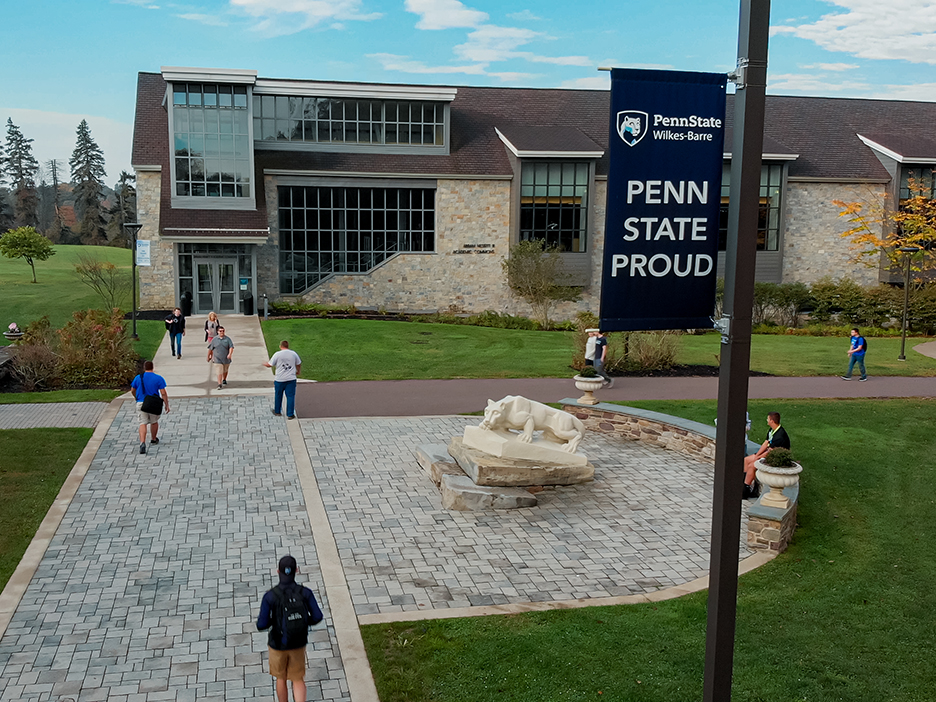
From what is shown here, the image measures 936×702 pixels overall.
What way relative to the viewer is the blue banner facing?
toward the camera

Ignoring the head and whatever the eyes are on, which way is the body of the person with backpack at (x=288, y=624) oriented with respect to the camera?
away from the camera

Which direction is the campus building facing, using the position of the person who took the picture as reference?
facing the viewer

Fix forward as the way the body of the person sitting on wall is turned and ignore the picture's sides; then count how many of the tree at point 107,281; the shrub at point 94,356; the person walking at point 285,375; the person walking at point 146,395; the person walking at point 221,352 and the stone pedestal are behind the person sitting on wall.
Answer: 0

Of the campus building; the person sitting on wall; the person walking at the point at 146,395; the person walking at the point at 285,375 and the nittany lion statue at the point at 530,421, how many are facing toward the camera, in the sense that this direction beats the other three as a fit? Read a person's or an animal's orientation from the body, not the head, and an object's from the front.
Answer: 1

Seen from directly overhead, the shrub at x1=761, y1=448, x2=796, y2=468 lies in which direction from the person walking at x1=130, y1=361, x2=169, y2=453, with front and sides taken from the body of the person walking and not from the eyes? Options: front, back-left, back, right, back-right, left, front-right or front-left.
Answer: back-right

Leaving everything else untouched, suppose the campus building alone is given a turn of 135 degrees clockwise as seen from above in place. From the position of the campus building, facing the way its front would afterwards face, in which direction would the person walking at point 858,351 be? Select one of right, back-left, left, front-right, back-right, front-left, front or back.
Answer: back

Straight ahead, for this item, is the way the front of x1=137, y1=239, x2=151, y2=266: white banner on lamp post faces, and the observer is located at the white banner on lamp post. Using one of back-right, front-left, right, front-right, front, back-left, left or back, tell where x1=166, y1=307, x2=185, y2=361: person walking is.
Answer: front

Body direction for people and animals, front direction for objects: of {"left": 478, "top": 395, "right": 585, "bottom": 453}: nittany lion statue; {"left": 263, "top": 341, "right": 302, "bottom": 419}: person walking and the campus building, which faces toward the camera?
the campus building

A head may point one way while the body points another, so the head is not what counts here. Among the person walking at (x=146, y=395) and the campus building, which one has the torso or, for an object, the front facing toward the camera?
the campus building

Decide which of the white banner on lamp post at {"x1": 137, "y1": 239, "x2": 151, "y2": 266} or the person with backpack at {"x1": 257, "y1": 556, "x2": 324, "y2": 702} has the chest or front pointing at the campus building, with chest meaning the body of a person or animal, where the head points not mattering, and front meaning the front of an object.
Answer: the person with backpack

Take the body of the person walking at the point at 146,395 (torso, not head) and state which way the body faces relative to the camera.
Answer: away from the camera

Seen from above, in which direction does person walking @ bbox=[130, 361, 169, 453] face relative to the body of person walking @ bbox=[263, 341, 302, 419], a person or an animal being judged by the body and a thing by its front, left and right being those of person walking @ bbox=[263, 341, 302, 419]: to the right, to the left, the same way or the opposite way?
the same way

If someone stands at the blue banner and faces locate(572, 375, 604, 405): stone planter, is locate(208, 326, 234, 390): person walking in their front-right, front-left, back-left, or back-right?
front-left

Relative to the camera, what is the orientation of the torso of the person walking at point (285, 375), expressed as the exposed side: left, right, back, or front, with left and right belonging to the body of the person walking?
back

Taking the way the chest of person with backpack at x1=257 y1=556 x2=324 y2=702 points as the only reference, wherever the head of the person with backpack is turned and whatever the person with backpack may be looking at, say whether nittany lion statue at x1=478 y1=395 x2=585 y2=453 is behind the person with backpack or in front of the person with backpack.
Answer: in front

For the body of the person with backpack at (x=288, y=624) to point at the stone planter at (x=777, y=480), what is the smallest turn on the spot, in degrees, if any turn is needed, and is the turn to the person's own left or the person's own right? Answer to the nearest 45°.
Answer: approximately 45° to the person's own right

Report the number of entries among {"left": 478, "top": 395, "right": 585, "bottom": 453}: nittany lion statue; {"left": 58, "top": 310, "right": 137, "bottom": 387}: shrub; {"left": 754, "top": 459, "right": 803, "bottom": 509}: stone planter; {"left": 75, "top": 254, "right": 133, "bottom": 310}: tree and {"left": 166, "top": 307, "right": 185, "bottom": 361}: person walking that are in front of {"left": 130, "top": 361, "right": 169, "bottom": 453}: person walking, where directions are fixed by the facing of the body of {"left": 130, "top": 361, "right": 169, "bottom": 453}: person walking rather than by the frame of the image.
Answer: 3

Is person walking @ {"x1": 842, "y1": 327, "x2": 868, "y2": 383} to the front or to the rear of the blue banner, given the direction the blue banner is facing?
to the rear
